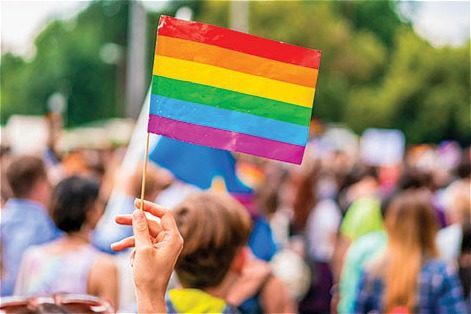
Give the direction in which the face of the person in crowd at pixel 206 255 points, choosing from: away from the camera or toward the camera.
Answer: away from the camera

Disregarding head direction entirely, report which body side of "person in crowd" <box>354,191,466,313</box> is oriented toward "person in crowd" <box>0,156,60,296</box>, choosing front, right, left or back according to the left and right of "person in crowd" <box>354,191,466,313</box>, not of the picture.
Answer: left

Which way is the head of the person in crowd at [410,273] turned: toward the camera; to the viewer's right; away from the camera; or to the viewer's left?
away from the camera

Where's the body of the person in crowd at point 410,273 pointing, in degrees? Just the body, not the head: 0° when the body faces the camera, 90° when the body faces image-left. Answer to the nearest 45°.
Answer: approximately 180°

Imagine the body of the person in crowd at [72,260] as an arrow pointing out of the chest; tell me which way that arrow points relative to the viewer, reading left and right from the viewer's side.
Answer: facing away from the viewer and to the right of the viewer

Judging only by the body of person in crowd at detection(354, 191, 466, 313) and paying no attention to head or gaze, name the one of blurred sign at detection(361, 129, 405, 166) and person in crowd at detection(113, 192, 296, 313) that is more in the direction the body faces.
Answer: the blurred sign

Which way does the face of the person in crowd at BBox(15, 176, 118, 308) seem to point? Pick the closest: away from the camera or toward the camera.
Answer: away from the camera

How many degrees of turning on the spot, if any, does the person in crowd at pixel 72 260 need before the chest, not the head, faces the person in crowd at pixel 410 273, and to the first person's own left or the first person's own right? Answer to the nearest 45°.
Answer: approximately 45° to the first person's own right

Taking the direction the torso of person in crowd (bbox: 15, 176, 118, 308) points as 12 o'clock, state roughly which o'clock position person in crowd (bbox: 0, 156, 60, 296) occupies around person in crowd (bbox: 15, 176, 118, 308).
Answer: person in crowd (bbox: 0, 156, 60, 296) is roughly at 10 o'clock from person in crowd (bbox: 15, 176, 118, 308).
